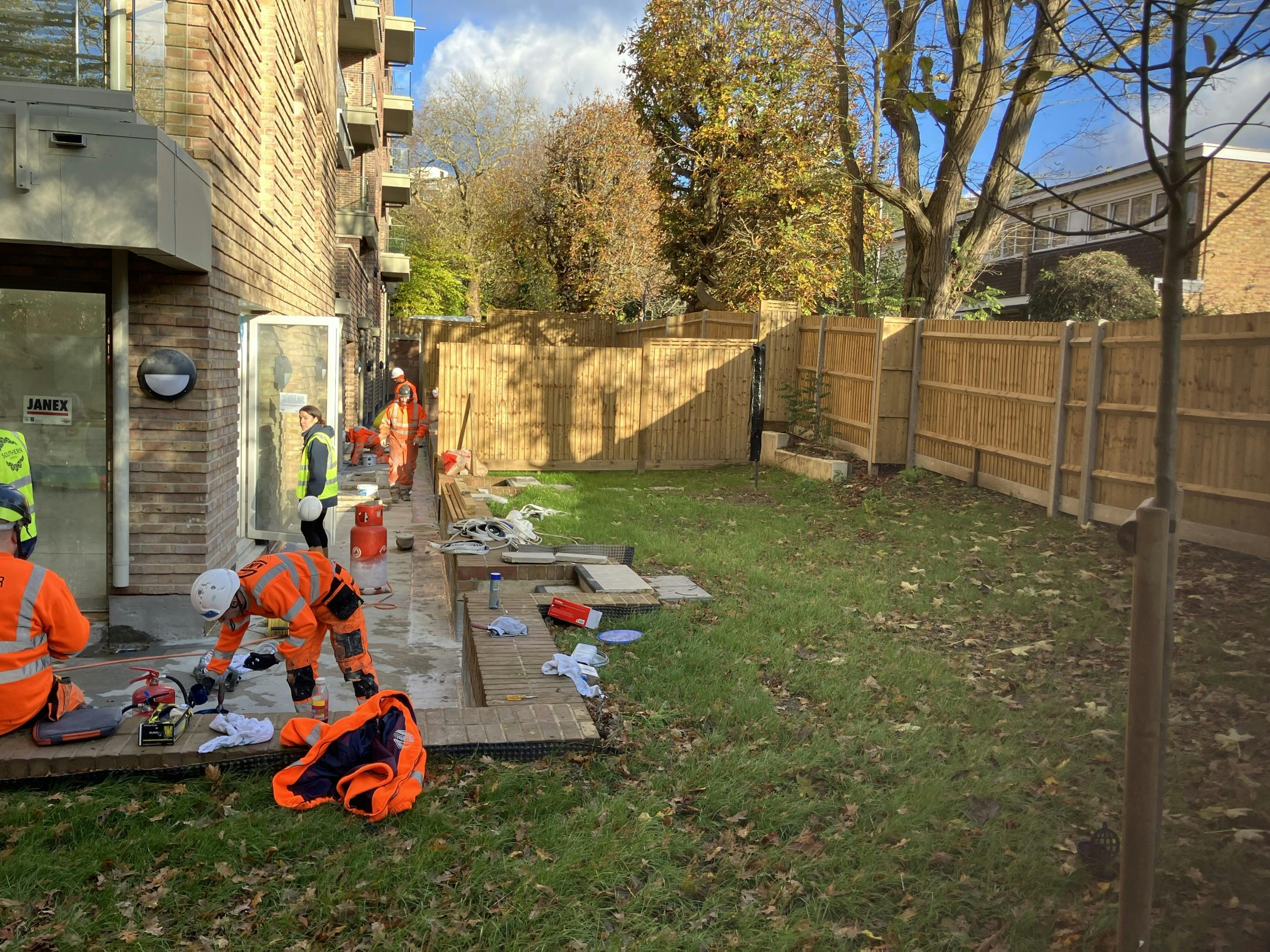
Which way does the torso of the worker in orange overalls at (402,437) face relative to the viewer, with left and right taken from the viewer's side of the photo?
facing the viewer

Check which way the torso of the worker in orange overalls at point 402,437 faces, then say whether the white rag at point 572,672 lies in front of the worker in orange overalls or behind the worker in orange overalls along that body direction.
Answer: in front

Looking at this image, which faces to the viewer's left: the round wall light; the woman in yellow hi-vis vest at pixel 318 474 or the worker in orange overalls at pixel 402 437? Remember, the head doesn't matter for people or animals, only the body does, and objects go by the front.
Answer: the woman in yellow hi-vis vest

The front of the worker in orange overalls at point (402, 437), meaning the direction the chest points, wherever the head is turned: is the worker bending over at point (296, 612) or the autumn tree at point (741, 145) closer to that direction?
the worker bending over

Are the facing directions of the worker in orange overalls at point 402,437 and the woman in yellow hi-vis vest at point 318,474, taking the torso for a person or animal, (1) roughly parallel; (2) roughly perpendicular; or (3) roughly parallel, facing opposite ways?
roughly perpendicular

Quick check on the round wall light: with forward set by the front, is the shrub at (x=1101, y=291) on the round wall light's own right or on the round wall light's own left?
on the round wall light's own left

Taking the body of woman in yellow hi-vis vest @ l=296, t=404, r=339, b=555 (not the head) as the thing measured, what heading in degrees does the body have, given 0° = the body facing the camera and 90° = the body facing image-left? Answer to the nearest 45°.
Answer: approximately 90°

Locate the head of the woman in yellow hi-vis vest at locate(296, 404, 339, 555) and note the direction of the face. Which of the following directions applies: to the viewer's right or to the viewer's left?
to the viewer's left

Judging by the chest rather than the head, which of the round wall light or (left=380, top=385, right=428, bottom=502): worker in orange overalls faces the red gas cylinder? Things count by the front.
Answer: the worker in orange overalls

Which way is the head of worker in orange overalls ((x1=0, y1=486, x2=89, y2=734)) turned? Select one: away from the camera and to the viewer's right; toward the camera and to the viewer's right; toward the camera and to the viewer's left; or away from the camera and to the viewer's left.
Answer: away from the camera and to the viewer's right
